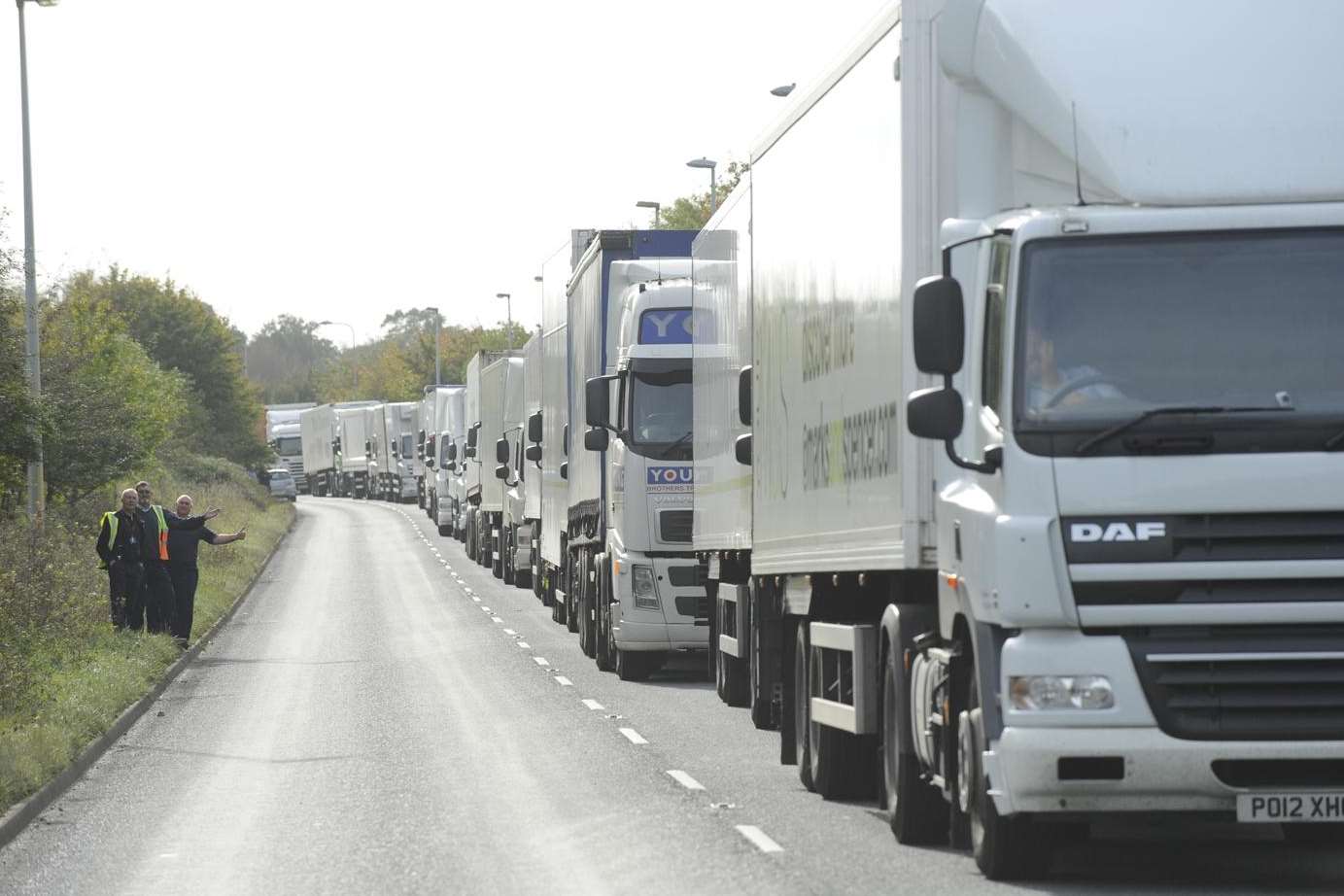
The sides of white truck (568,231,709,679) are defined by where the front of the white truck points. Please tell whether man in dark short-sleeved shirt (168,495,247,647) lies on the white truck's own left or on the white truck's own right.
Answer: on the white truck's own right

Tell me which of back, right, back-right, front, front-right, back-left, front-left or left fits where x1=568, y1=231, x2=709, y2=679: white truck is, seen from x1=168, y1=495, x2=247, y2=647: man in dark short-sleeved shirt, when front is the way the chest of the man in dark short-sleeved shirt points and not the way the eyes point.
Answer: front-left

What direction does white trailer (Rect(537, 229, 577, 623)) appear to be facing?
toward the camera

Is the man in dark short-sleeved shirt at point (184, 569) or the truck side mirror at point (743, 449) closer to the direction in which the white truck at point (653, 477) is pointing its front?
the truck side mirror

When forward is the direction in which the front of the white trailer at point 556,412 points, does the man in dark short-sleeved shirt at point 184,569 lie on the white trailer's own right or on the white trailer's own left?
on the white trailer's own right

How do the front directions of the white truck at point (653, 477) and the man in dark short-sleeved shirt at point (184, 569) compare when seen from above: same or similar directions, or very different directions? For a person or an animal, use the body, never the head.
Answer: same or similar directions

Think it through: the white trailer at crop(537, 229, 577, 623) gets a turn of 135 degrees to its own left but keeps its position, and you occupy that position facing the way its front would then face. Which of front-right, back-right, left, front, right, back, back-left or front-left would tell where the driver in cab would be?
back-right

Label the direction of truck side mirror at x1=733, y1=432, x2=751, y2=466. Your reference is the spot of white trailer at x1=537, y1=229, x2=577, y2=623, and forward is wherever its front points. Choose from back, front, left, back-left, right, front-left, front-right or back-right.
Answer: front

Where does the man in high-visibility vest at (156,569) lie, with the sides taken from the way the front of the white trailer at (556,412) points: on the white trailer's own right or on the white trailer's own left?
on the white trailer's own right

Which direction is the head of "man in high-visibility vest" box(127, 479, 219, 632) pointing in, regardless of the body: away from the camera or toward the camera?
toward the camera

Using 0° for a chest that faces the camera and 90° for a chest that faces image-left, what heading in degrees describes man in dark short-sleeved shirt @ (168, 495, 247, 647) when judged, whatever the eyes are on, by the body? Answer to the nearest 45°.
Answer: approximately 0°

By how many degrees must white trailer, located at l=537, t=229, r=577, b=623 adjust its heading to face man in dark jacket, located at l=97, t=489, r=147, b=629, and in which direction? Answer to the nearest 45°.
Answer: approximately 45° to its right

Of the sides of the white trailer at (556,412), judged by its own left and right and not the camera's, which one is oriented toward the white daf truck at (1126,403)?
front

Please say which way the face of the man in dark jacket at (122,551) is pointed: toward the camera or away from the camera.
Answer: toward the camera

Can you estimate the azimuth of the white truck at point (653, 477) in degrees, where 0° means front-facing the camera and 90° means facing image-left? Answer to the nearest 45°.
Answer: approximately 0°
